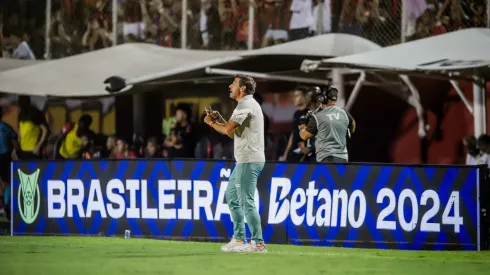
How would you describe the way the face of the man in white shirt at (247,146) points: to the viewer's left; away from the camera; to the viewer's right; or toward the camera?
to the viewer's left

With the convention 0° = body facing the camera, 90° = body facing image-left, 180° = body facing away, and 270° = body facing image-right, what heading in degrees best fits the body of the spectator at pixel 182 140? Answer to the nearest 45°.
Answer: approximately 45°

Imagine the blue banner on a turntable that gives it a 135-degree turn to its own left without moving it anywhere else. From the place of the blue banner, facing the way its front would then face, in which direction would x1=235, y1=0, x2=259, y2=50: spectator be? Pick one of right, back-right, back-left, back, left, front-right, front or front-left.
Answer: front-left
